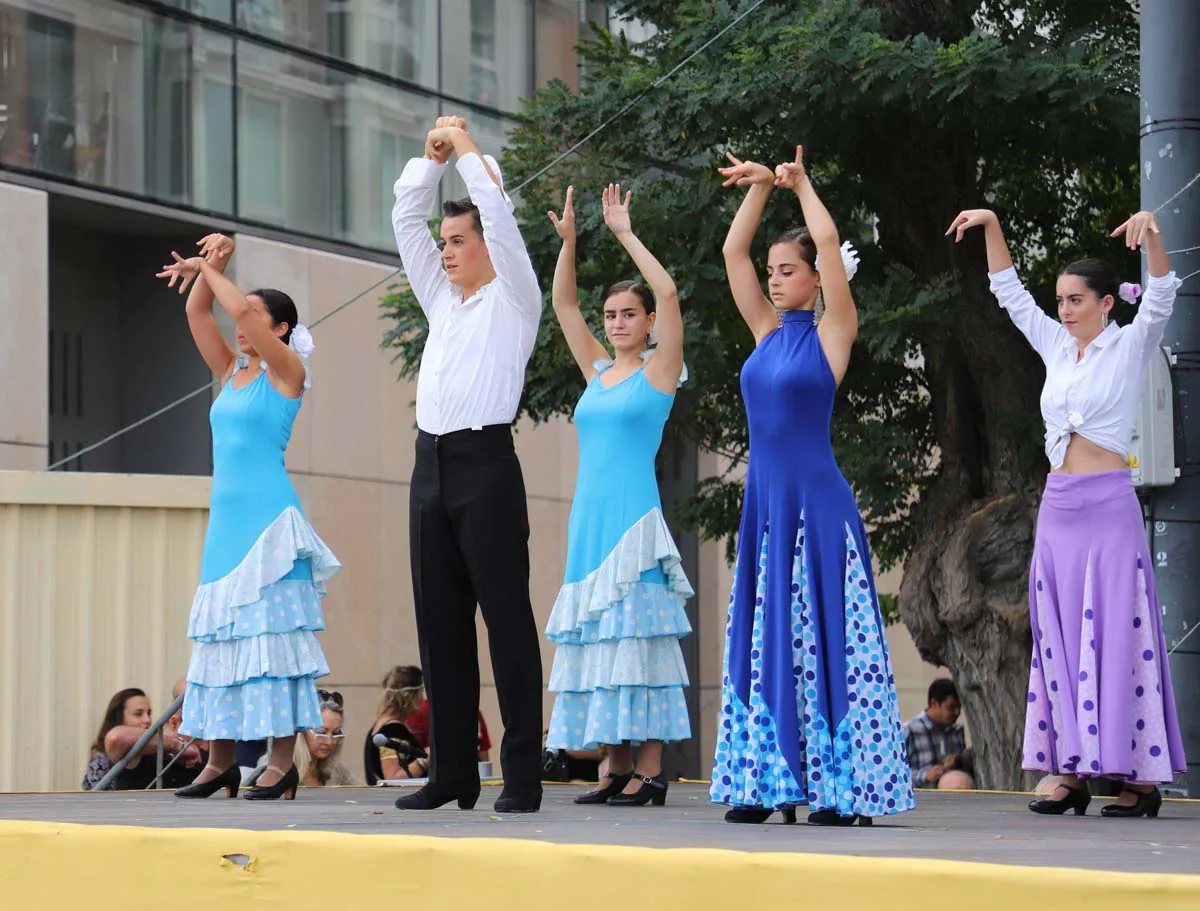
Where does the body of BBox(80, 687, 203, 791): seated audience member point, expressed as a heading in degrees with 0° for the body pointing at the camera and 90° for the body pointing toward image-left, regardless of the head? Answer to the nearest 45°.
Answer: approximately 315°

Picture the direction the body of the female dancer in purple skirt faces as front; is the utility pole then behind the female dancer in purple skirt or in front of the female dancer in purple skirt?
behind

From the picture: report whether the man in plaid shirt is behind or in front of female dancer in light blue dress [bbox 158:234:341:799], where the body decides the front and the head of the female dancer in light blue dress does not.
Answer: behind

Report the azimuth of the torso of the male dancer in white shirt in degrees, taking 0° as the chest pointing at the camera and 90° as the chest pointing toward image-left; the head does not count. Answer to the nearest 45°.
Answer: approximately 45°

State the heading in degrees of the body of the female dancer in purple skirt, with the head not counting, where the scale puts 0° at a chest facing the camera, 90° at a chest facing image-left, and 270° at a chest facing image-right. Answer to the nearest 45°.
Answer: approximately 45°

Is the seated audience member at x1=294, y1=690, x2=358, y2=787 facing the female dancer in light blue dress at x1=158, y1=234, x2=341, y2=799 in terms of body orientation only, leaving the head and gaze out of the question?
yes

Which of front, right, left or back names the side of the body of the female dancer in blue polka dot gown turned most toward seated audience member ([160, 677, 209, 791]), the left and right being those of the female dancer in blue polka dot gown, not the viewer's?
right

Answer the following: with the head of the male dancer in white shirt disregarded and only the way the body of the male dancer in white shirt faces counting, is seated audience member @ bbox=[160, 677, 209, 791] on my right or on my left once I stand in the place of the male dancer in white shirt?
on my right
